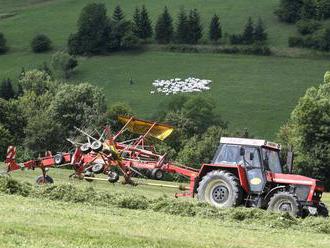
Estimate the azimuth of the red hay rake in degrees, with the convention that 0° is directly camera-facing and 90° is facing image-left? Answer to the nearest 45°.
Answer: approximately 270°

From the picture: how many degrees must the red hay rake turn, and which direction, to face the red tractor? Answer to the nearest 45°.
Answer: approximately 45° to its right
